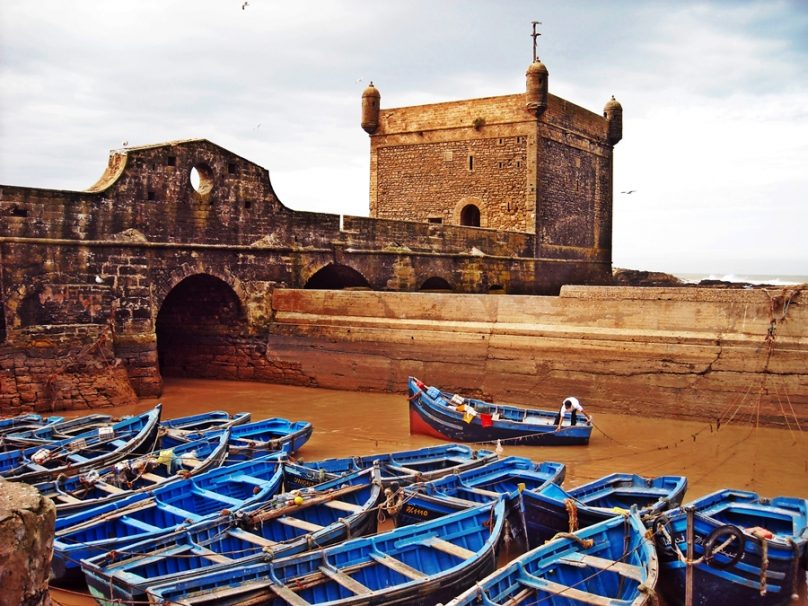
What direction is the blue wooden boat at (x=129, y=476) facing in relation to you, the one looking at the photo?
facing away from the viewer and to the right of the viewer

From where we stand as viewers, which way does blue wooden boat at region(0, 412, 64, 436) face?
facing to the right of the viewer

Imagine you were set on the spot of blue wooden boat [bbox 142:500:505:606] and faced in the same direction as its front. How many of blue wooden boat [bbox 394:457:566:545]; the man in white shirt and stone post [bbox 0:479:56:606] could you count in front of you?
2

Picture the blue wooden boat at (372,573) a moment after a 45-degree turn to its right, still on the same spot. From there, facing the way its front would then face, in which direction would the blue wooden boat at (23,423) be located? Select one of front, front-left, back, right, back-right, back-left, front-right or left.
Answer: back-left

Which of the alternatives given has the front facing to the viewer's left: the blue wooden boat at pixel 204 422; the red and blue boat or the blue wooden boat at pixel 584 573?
the red and blue boat

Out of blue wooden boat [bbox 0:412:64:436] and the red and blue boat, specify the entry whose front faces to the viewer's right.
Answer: the blue wooden boat

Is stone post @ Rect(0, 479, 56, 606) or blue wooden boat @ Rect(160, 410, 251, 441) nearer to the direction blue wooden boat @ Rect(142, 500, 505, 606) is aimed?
the blue wooden boat

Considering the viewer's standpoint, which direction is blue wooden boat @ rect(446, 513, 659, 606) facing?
facing away from the viewer and to the right of the viewer

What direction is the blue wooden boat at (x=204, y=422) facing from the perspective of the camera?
to the viewer's right

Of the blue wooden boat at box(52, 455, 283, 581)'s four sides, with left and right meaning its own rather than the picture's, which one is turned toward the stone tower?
front

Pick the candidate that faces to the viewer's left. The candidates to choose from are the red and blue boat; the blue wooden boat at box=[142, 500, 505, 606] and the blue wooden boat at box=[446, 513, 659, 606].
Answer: the red and blue boat
